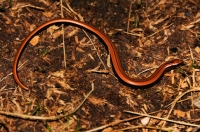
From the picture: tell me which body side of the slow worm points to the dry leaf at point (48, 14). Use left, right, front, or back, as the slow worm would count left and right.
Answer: left

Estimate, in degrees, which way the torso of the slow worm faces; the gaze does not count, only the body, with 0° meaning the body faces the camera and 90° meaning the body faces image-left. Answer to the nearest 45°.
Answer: approximately 270°

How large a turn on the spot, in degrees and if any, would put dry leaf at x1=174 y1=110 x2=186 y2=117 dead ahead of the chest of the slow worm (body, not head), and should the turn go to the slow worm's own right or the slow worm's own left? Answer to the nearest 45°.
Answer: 0° — it already faces it
